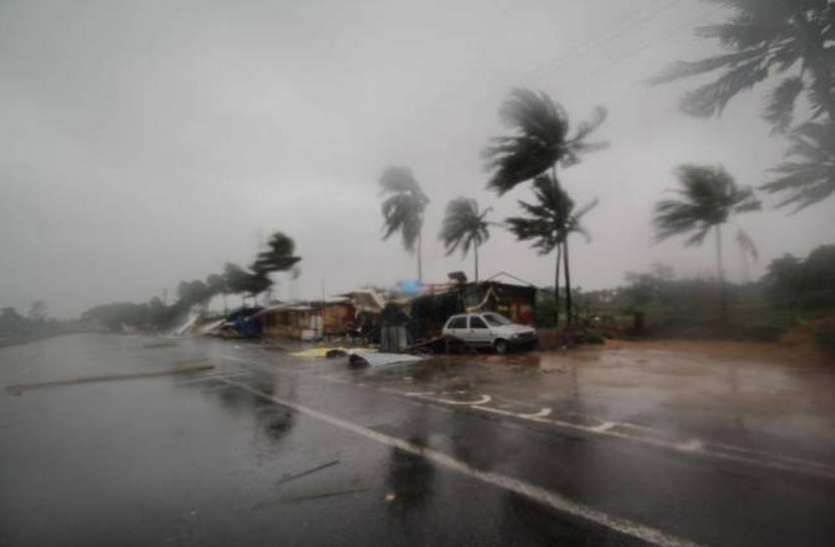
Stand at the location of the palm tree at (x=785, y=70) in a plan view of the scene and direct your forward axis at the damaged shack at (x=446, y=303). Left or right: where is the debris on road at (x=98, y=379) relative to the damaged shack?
left

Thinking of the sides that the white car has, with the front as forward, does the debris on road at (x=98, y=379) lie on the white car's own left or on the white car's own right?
on the white car's own right

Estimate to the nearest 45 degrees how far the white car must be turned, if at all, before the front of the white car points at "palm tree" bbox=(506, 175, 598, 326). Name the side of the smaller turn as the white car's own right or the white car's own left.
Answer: approximately 90° to the white car's own left

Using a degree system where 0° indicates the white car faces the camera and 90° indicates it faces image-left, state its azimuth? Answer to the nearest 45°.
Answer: approximately 315°

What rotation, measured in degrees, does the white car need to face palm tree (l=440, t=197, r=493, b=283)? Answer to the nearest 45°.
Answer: approximately 135° to its left

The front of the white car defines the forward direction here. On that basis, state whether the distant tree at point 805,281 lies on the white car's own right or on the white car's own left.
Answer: on the white car's own left

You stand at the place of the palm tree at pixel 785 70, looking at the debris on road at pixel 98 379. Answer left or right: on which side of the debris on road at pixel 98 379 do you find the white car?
right

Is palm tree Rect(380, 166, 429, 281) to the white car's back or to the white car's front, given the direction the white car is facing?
to the back

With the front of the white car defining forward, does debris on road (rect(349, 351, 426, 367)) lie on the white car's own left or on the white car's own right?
on the white car's own right
